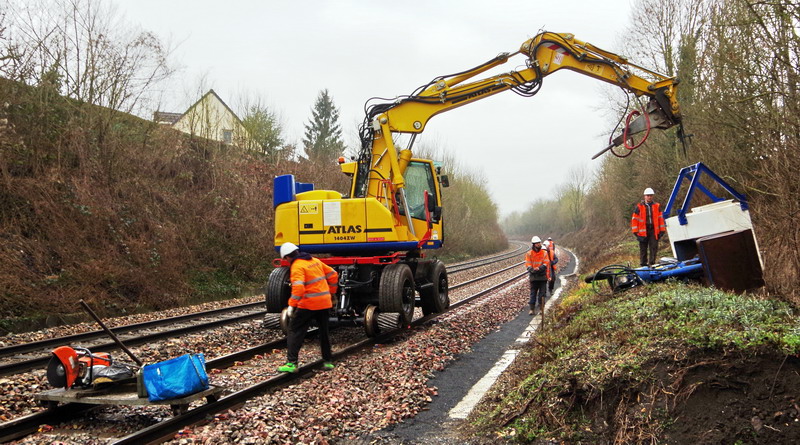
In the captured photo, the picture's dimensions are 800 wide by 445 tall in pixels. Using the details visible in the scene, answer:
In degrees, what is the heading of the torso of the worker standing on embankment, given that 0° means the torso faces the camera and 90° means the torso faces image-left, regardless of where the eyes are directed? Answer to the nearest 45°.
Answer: approximately 0°

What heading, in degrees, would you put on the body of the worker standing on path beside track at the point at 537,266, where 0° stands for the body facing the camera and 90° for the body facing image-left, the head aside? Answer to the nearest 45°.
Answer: approximately 0°

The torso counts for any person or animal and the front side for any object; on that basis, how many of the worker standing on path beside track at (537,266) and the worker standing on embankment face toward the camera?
2

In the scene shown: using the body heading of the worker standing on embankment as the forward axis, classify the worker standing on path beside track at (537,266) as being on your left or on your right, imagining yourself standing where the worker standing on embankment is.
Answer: on your right

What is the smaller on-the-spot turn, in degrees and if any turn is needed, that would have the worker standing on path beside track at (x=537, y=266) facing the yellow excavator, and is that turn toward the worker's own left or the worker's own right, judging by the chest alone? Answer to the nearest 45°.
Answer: approximately 45° to the worker's own right

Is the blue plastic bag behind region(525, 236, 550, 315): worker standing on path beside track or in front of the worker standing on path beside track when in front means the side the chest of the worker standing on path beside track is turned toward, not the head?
in front

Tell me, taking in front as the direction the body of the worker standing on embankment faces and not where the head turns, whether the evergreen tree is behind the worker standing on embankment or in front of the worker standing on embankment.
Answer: behind

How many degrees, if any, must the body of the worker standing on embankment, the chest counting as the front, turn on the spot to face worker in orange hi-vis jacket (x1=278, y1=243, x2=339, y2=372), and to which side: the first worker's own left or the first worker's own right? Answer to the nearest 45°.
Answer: approximately 45° to the first worker's own right

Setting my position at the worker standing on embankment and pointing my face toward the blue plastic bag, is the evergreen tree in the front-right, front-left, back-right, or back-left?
back-right

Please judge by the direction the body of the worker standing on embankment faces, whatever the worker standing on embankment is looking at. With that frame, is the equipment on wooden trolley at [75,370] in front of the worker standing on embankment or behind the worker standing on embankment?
in front
